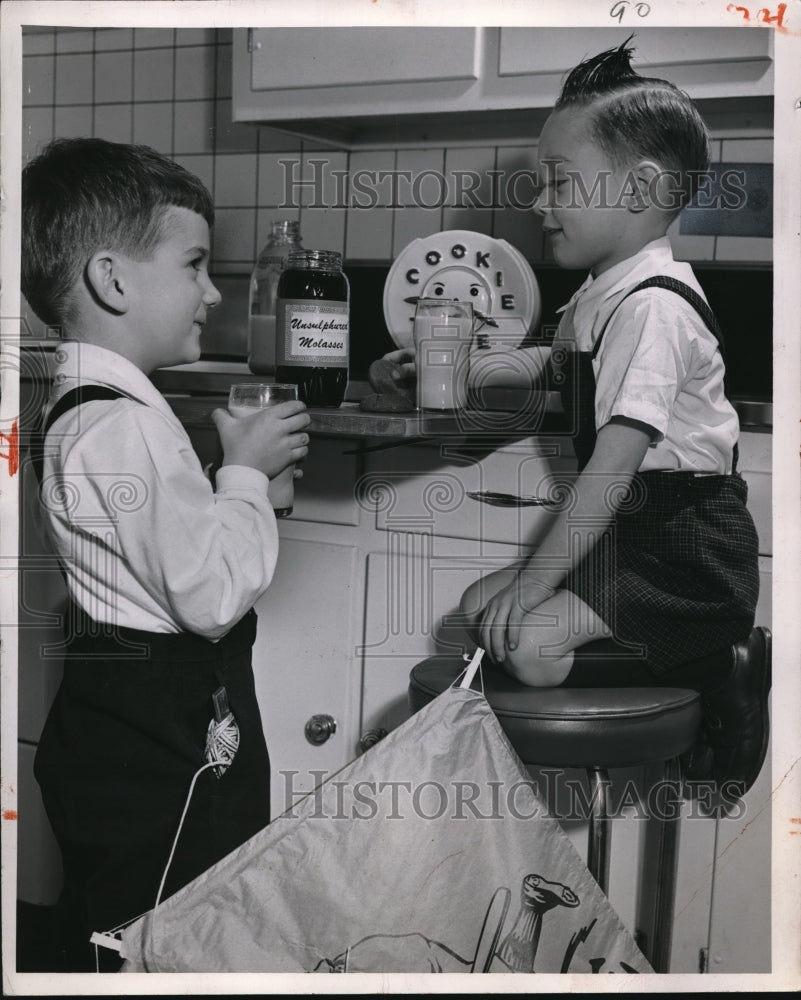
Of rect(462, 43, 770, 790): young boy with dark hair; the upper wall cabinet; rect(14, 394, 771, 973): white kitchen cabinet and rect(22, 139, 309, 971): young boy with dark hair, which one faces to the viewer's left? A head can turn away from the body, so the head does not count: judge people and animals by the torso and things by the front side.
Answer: rect(462, 43, 770, 790): young boy with dark hair

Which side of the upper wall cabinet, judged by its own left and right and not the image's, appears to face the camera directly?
front

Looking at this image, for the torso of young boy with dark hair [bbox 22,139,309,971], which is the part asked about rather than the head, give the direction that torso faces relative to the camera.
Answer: to the viewer's right

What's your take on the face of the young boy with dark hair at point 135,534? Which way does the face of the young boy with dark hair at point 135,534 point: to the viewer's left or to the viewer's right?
to the viewer's right

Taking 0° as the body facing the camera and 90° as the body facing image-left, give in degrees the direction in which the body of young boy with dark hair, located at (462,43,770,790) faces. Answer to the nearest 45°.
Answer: approximately 90°

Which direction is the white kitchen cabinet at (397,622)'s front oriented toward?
toward the camera

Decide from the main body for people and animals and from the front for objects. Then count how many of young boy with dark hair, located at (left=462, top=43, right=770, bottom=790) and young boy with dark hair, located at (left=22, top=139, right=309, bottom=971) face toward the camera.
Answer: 0

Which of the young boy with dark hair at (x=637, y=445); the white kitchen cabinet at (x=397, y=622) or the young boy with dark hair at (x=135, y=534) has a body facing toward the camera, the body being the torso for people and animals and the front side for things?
the white kitchen cabinet

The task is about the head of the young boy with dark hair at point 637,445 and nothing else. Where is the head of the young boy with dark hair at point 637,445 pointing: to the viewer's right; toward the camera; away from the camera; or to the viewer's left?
to the viewer's left
